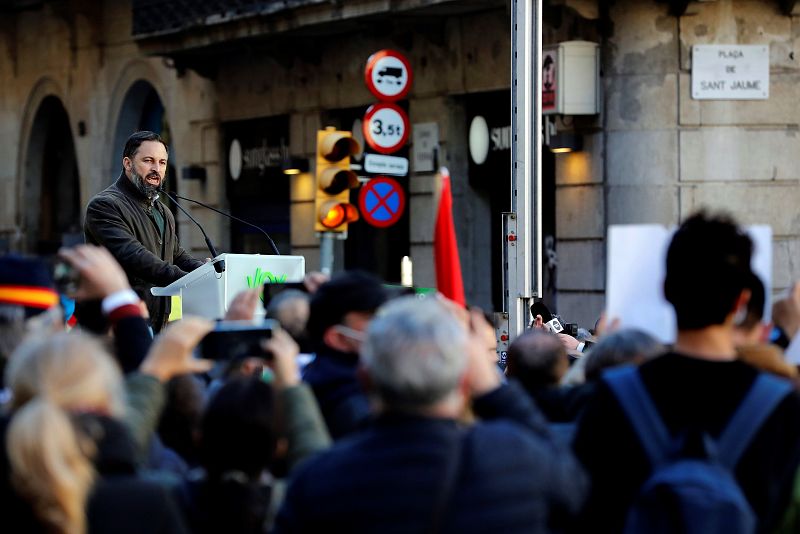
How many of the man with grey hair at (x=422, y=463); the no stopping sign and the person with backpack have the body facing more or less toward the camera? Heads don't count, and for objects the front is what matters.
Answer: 1

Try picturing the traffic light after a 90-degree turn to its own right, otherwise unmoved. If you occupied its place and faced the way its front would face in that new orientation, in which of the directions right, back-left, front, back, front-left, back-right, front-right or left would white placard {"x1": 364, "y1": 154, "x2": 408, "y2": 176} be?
back

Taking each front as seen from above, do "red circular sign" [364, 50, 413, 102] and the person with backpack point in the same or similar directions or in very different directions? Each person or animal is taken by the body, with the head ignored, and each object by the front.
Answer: very different directions

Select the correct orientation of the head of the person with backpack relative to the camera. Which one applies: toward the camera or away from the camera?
away from the camera

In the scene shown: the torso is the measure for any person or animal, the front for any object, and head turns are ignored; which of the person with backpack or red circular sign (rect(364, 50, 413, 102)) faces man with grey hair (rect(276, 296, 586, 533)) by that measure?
the red circular sign

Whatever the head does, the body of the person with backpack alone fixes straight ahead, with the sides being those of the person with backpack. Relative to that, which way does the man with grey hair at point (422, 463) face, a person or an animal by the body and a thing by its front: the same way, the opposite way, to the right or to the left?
the same way

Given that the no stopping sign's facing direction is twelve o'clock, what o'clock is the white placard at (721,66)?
The white placard is roughly at 9 o'clock from the no stopping sign.

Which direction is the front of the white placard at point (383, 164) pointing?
toward the camera

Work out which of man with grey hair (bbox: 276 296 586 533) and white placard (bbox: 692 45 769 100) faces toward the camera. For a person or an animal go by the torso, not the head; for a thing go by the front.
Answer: the white placard

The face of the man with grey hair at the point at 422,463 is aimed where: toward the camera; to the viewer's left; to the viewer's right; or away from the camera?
away from the camera

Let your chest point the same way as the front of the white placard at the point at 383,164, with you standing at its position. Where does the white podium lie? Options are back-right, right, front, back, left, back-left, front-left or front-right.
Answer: front

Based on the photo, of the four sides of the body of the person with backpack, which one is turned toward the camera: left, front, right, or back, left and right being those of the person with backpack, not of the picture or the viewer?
back

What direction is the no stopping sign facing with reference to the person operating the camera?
facing the viewer

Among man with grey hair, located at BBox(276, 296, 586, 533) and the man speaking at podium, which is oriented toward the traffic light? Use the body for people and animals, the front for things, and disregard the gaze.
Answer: the man with grey hair

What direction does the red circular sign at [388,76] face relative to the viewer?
toward the camera

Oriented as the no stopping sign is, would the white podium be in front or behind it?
in front
